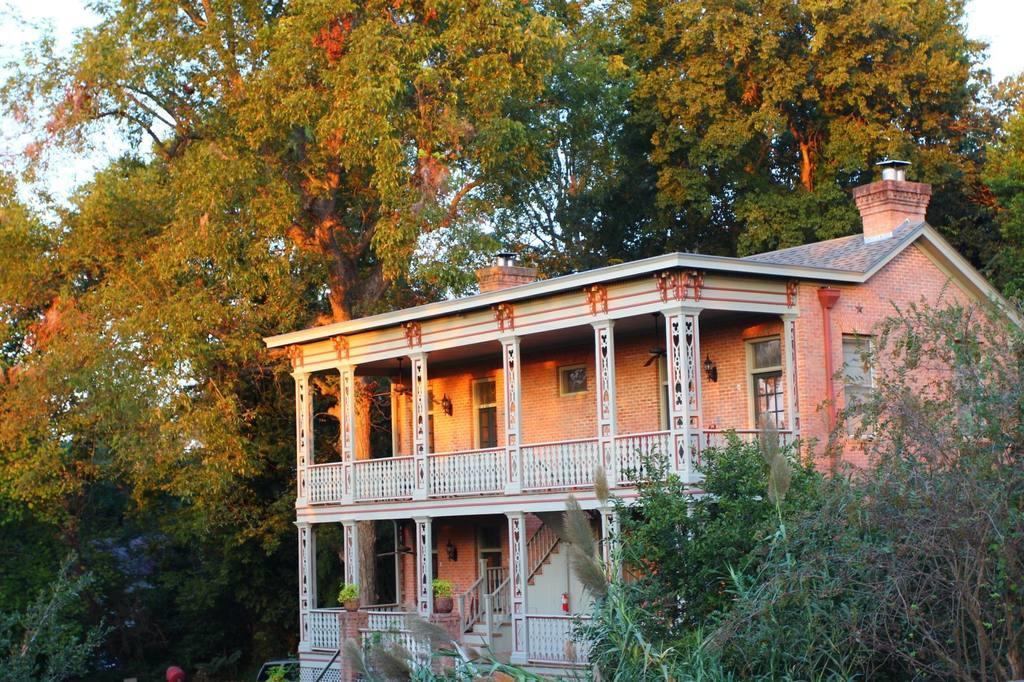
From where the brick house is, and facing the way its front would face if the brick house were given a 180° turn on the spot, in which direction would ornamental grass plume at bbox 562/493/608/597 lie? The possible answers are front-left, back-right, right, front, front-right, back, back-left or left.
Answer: back-right

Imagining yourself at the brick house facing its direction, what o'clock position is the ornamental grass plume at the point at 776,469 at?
The ornamental grass plume is roughly at 10 o'clock from the brick house.

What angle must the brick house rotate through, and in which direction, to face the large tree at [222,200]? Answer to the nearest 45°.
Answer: approximately 90° to its right

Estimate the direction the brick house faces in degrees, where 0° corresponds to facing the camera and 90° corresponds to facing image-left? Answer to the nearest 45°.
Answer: approximately 45°
